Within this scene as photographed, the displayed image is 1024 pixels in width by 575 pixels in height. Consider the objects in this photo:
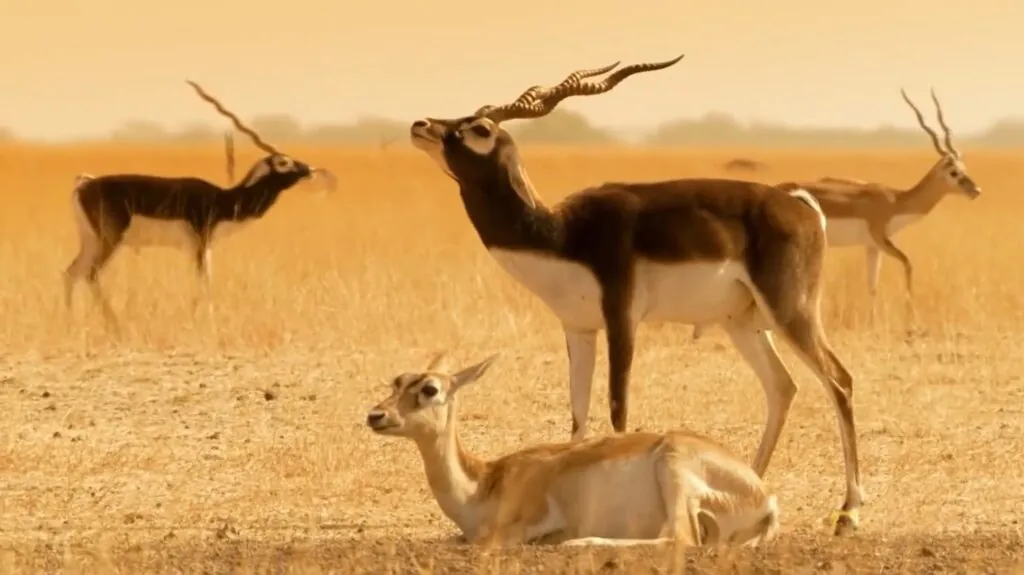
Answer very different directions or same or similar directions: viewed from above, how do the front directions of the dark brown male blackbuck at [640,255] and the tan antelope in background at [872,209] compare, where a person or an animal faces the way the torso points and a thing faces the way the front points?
very different directions

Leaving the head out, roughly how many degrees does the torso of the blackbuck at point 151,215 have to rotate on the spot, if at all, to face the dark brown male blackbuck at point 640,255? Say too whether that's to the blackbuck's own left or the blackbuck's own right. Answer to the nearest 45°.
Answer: approximately 90° to the blackbuck's own right

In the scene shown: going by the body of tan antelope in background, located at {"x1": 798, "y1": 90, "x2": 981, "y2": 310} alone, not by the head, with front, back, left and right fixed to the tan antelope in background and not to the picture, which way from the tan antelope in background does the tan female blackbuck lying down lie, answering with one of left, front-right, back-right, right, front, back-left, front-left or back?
right

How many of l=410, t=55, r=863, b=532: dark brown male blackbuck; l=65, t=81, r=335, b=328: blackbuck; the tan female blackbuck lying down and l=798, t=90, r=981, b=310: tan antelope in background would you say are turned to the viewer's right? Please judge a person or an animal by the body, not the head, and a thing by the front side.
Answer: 2

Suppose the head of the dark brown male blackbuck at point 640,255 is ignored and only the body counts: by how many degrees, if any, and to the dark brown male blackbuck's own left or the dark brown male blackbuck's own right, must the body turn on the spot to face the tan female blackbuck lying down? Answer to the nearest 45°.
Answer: approximately 90° to the dark brown male blackbuck's own left

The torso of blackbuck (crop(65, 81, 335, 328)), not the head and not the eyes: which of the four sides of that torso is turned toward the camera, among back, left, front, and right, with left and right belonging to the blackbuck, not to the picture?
right

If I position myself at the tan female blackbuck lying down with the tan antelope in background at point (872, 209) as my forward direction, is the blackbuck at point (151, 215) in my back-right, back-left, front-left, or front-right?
front-left

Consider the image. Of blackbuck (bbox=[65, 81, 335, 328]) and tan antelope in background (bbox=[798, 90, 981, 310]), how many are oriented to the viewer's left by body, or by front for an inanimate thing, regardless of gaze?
0

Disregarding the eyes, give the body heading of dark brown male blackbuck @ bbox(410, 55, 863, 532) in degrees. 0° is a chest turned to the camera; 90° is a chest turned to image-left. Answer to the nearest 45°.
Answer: approximately 90°

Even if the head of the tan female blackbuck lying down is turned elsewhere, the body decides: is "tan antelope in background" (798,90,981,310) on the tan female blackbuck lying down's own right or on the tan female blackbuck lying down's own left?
on the tan female blackbuck lying down's own right

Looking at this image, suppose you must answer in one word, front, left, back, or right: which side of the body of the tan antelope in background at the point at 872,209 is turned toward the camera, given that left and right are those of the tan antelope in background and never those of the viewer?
right

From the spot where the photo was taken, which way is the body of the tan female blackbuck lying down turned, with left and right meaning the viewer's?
facing to the left of the viewer

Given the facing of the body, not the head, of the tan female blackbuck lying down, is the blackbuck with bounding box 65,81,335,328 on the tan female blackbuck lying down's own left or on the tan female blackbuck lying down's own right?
on the tan female blackbuck lying down's own right

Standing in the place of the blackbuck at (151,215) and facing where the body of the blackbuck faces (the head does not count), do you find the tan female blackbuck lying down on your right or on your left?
on your right
